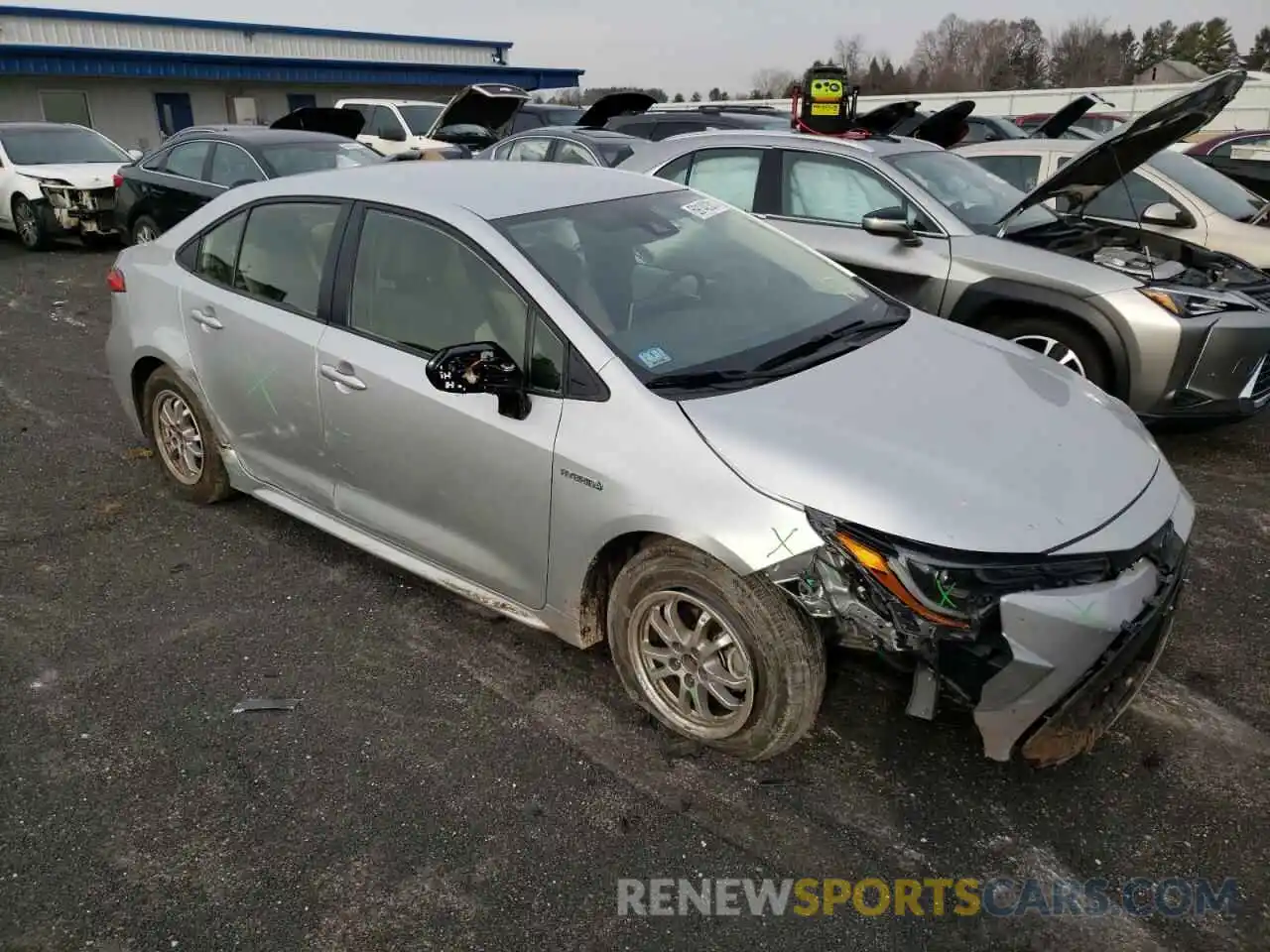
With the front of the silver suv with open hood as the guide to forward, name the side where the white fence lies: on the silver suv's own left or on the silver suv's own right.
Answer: on the silver suv's own left

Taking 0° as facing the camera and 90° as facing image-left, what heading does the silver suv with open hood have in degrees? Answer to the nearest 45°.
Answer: approximately 315°

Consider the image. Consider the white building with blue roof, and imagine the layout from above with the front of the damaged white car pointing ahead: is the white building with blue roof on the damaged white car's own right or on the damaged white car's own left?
on the damaged white car's own left

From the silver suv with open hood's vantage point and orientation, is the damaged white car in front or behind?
behind

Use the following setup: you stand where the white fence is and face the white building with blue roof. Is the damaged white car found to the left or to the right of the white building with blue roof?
left

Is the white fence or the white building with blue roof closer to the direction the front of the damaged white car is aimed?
the white fence

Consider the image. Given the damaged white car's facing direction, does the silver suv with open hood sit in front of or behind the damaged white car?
in front

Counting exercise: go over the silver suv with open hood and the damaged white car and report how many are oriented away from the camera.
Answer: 0

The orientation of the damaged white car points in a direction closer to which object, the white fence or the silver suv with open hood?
the silver suv with open hood

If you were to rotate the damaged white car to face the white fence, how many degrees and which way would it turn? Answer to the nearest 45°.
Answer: approximately 45° to its left

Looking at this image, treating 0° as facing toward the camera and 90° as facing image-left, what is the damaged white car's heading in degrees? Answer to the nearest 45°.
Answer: approximately 315°

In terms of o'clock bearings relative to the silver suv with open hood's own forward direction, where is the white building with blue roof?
The white building with blue roof is roughly at 6 o'clock from the silver suv with open hood.

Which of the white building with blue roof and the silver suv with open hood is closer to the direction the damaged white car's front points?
the silver suv with open hood
